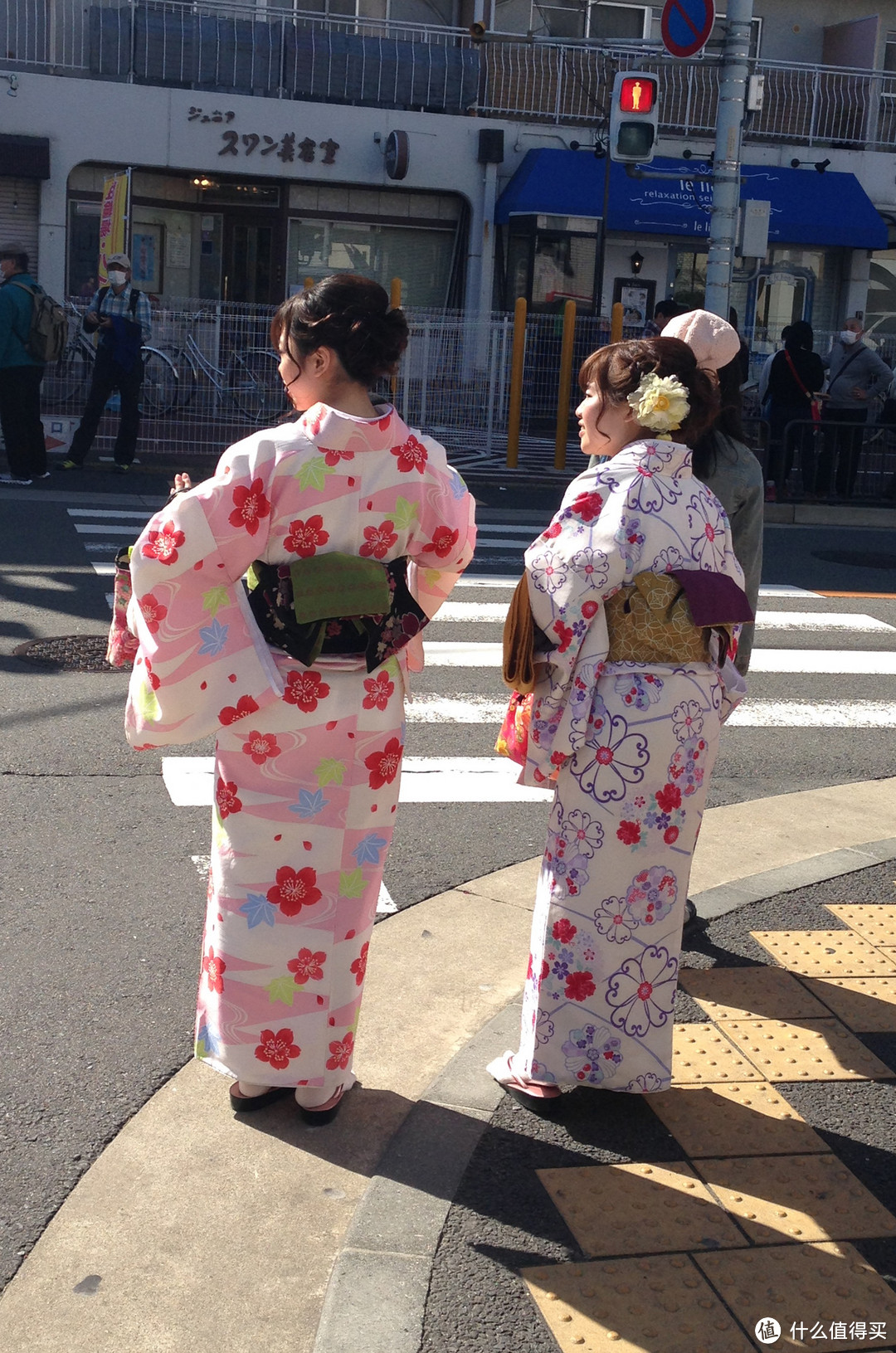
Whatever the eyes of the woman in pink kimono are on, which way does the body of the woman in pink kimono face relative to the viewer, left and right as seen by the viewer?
facing away from the viewer and to the left of the viewer

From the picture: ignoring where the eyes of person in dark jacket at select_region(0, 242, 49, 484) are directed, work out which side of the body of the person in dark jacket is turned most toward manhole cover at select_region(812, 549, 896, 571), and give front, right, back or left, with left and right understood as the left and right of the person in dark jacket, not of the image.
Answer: back

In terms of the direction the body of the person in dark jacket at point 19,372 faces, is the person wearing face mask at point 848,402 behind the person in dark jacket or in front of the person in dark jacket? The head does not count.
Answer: behind

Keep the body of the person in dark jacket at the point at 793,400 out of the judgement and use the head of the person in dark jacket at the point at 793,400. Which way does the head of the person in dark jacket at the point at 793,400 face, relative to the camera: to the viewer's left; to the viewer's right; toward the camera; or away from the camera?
away from the camera

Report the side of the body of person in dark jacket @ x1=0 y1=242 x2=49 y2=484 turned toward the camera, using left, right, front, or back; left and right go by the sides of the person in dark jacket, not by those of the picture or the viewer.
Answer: left

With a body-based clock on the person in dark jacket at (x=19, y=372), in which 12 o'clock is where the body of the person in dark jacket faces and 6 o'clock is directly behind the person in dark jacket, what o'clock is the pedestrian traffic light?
The pedestrian traffic light is roughly at 6 o'clock from the person in dark jacket.

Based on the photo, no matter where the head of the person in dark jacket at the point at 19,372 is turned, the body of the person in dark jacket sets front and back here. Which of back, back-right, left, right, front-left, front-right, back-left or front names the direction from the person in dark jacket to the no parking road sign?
back

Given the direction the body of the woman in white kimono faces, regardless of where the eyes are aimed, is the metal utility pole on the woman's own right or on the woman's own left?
on the woman's own right

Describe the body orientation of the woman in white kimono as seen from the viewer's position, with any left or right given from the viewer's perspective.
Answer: facing away from the viewer and to the left of the viewer

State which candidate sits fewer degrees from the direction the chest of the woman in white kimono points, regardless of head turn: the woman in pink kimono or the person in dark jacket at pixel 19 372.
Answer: the person in dark jacket
